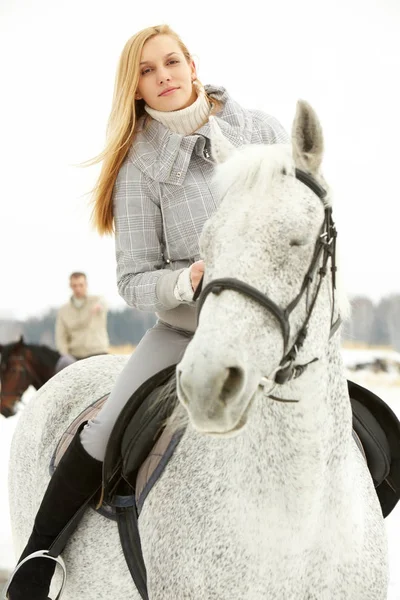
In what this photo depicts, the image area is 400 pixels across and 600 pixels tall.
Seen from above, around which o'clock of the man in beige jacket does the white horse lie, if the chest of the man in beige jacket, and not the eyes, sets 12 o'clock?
The white horse is roughly at 12 o'clock from the man in beige jacket.

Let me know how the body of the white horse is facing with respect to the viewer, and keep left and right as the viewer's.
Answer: facing the viewer and to the right of the viewer

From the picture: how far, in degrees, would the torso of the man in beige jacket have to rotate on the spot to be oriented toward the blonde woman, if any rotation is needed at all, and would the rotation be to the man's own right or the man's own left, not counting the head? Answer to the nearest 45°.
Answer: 0° — they already face them

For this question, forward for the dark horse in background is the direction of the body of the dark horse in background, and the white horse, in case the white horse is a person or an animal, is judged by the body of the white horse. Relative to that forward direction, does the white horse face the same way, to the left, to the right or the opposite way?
to the left
